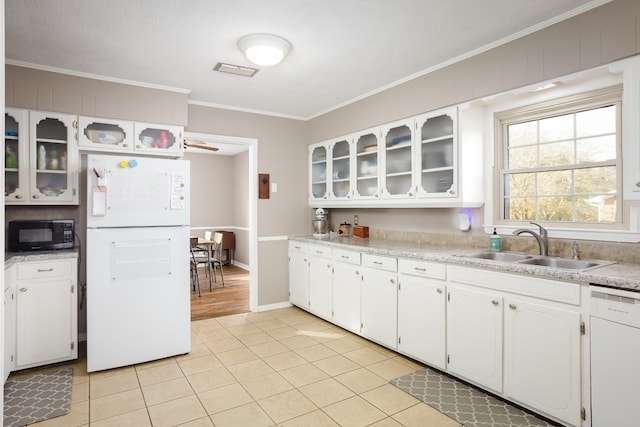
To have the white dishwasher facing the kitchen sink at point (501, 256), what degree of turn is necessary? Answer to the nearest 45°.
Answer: approximately 90° to its right

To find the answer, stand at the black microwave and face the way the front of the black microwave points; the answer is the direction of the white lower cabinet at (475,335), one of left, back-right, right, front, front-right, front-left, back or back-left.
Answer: front-left

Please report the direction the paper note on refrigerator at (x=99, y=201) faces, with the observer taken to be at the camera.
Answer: facing the viewer

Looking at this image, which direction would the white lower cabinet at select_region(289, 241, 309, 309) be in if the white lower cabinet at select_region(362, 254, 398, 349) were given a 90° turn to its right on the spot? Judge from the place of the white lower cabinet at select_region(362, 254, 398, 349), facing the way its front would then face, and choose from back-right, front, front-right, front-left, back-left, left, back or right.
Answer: front

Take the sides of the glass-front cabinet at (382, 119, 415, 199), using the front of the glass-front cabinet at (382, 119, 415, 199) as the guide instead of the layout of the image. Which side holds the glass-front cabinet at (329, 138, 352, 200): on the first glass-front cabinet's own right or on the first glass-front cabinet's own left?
on the first glass-front cabinet's own right

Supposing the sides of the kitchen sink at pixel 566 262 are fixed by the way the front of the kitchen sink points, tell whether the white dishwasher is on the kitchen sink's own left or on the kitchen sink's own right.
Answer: on the kitchen sink's own left

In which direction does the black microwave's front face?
toward the camera

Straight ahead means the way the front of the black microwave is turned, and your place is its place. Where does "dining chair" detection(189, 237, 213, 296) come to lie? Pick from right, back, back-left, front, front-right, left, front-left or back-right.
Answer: back-left

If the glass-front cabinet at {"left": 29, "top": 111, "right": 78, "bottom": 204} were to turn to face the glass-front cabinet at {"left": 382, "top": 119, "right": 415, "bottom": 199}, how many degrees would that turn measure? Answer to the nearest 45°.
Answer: approximately 45° to its left

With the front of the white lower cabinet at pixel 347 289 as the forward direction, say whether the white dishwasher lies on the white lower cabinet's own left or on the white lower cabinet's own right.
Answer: on the white lower cabinet's own left

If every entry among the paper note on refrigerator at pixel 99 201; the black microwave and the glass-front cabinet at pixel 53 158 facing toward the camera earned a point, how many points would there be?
3

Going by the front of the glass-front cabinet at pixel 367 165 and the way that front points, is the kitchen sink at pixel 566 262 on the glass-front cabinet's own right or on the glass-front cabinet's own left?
on the glass-front cabinet's own left

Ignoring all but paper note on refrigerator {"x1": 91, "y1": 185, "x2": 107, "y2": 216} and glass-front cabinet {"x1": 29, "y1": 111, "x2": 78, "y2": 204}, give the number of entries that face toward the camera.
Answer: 2

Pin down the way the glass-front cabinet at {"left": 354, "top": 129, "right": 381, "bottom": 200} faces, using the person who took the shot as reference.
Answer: facing the viewer and to the left of the viewer
